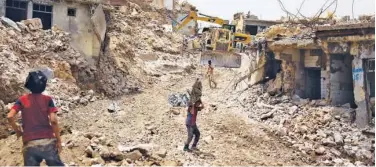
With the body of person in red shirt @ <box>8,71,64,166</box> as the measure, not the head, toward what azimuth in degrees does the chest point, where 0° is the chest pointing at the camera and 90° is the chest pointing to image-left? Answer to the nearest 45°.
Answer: approximately 180°

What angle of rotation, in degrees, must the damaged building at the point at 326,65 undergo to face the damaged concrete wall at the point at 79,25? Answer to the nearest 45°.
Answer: approximately 45° to its right

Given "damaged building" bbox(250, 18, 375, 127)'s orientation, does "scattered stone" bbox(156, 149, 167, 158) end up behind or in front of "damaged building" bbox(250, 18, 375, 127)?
in front

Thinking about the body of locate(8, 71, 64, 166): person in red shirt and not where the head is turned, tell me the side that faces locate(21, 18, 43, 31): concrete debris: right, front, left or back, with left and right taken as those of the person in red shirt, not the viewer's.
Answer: front

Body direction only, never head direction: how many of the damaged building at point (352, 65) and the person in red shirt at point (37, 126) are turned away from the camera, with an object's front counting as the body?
1

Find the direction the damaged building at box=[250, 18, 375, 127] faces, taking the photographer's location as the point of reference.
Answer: facing the viewer and to the left of the viewer

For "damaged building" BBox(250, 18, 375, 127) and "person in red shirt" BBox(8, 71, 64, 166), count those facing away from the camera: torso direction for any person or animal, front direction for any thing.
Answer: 1

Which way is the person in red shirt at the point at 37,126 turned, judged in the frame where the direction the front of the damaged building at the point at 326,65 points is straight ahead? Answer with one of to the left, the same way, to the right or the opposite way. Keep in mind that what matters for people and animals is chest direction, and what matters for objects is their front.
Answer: to the right

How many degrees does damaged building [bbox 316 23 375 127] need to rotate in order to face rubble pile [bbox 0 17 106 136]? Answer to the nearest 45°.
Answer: approximately 45° to its right

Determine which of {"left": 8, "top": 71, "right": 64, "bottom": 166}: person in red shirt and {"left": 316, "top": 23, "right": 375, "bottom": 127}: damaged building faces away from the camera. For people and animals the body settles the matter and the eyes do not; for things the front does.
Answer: the person in red shirt

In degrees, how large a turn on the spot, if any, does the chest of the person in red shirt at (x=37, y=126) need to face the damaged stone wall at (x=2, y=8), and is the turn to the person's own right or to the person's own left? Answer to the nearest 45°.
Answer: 0° — they already face it

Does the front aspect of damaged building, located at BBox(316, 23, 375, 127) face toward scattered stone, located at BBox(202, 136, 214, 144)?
yes

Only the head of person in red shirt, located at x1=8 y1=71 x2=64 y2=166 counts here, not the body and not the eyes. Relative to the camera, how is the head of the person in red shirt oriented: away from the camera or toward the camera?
away from the camera

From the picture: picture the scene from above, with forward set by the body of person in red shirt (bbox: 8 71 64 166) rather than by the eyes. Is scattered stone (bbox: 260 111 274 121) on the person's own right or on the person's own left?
on the person's own right

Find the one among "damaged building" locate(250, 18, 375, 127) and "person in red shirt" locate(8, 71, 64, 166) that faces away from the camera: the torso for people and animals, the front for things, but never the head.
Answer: the person in red shirt

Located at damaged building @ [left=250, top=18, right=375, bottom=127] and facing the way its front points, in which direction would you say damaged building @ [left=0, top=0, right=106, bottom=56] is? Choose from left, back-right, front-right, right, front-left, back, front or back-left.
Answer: front-right
